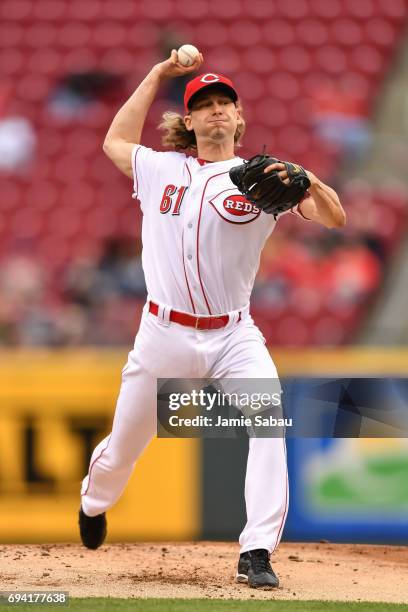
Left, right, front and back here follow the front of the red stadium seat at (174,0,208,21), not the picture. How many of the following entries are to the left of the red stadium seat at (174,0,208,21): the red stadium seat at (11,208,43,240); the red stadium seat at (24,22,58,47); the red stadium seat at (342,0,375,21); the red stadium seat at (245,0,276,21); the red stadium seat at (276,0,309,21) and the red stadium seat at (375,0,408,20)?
4

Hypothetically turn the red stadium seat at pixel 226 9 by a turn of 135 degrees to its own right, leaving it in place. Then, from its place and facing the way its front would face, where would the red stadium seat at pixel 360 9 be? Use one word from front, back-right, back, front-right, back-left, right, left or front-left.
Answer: back-right

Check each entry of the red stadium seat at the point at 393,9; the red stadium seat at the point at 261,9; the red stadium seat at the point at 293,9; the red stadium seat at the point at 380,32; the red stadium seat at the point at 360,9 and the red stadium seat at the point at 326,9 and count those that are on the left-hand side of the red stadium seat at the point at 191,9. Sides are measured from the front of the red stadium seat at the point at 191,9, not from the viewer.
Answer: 6

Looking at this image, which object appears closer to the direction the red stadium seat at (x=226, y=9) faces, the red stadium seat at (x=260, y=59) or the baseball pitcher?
the baseball pitcher

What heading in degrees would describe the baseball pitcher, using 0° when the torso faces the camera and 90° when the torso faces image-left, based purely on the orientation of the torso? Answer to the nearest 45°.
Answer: approximately 0°

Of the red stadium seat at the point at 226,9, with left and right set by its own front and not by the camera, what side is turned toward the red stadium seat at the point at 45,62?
right

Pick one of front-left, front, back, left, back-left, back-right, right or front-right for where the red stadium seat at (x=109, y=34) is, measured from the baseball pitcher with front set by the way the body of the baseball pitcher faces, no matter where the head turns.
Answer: back

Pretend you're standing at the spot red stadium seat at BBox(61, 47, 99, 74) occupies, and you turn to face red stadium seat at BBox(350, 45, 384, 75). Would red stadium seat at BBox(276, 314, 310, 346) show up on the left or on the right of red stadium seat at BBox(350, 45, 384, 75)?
right

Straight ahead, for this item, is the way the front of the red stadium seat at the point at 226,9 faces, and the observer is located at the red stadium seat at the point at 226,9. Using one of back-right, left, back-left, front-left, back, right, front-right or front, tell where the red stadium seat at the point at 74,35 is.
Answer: right

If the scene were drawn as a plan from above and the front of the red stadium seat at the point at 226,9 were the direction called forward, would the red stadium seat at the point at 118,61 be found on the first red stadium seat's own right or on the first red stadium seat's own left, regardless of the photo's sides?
on the first red stadium seat's own right

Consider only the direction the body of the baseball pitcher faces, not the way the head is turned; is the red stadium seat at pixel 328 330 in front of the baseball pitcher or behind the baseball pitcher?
behind

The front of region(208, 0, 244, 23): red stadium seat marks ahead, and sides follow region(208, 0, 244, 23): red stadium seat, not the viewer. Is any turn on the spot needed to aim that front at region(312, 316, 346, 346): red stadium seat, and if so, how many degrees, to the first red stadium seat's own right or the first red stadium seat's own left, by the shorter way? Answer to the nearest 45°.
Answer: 0° — it already faces it
